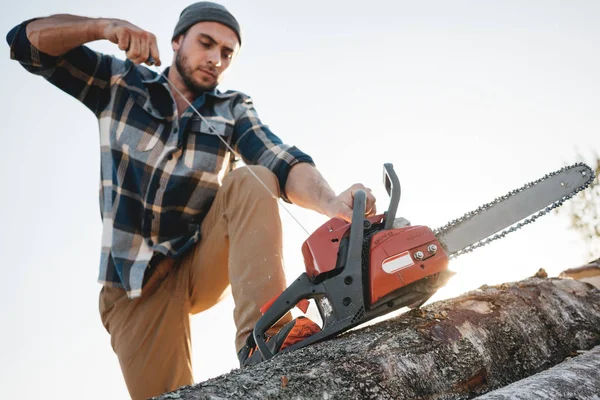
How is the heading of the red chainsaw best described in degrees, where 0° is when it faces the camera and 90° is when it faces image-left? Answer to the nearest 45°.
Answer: approximately 270°

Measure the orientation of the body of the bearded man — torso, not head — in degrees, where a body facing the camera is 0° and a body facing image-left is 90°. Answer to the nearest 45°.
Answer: approximately 315°
